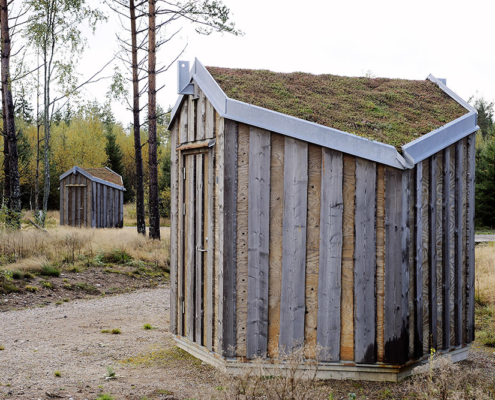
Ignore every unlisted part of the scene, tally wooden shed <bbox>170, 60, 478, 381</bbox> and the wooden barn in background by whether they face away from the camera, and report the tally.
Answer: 0

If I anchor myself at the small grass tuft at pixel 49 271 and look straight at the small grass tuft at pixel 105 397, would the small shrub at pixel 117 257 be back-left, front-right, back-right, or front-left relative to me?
back-left

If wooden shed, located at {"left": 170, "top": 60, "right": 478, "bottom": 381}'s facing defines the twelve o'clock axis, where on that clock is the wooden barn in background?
The wooden barn in background is roughly at 2 o'clock from the wooden shed.

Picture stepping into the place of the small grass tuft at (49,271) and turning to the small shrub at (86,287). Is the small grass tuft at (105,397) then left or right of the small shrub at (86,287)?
right

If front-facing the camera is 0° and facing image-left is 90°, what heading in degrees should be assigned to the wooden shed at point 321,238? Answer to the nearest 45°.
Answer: approximately 90°

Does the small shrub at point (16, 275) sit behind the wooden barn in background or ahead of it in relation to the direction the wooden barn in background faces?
ahead

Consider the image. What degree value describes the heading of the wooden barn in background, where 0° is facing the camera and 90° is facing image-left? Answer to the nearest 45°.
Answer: approximately 45°

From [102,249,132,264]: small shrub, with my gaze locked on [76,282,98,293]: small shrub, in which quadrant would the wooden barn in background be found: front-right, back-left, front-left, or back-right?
back-right

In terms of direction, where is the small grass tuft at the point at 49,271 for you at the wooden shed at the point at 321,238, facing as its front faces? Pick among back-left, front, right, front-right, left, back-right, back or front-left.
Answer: front-right

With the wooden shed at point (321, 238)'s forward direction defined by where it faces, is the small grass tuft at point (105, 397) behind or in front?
in front
